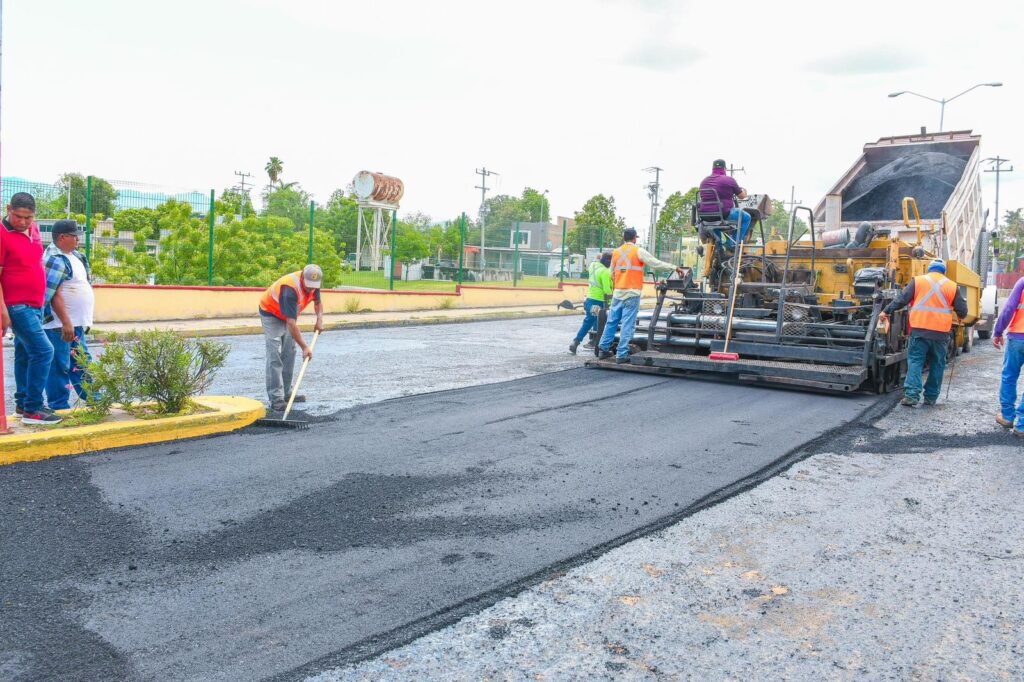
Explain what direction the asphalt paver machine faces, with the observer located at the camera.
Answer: facing away from the viewer and to the right of the viewer

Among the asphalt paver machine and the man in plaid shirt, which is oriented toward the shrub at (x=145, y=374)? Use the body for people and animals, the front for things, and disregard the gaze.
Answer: the man in plaid shirt

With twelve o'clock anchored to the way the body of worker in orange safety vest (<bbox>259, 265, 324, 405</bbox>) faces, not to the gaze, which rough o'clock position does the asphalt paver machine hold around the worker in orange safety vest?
The asphalt paver machine is roughly at 10 o'clock from the worker in orange safety vest.

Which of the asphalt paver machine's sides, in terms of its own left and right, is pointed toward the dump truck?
front

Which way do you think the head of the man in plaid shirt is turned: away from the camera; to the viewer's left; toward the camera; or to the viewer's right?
to the viewer's right

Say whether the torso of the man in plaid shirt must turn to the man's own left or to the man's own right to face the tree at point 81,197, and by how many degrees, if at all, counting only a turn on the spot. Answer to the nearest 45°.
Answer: approximately 135° to the man's own left

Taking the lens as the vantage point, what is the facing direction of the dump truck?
facing away from the viewer and to the right of the viewer

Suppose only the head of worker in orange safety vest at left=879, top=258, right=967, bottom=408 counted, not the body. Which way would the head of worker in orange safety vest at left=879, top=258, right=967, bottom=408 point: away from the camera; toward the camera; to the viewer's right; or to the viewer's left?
away from the camera

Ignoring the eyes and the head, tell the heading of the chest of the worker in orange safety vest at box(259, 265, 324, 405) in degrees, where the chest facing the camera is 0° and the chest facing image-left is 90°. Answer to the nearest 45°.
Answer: approximately 315°

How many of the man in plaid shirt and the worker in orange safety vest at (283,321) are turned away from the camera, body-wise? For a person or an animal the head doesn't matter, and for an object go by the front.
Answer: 0

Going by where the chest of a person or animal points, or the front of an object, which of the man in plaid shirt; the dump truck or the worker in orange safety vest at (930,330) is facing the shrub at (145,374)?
the man in plaid shirt

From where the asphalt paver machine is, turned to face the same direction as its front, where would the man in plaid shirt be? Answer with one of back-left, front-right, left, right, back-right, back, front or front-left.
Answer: back

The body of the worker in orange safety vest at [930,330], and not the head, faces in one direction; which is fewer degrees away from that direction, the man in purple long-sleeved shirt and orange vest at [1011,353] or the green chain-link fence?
the green chain-link fence

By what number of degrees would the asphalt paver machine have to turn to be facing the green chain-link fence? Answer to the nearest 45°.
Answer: approximately 90° to its left

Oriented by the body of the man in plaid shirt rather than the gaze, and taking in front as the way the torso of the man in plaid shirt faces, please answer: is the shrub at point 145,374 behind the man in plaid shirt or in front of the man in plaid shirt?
in front
